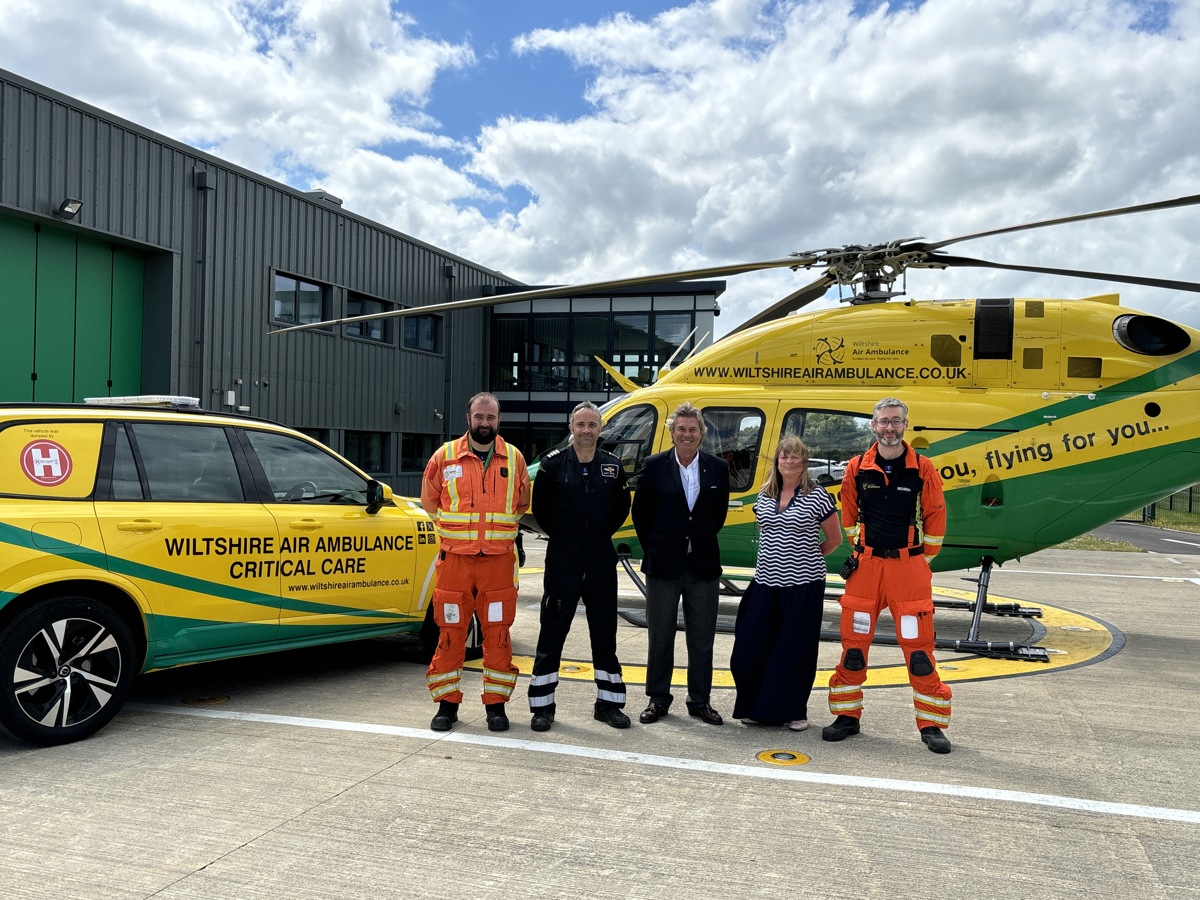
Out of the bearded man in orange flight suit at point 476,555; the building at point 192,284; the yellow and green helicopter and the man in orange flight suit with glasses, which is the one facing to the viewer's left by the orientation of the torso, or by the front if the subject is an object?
the yellow and green helicopter

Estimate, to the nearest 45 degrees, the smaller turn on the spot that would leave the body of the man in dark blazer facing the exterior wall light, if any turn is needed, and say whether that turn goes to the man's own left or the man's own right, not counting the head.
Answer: approximately 135° to the man's own right

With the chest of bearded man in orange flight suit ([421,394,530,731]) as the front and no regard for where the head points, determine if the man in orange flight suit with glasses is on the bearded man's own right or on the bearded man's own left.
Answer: on the bearded man's own left

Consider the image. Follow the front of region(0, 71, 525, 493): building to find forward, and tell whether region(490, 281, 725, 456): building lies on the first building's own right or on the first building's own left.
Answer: on the first building's own left

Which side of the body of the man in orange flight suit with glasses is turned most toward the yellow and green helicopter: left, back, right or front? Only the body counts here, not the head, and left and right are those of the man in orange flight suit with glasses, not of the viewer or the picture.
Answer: back

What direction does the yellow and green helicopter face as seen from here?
to the viewer's left

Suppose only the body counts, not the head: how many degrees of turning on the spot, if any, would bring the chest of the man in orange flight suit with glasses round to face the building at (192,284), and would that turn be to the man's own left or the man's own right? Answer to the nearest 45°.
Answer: approximately 135° to the man's own right
